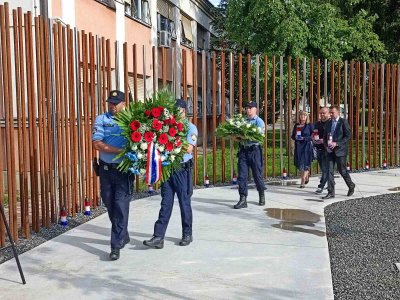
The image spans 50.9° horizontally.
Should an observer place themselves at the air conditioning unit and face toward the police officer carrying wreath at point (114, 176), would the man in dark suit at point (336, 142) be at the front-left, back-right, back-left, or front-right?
front-left

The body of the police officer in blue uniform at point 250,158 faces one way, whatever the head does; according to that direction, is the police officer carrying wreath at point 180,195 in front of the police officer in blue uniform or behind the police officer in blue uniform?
in front

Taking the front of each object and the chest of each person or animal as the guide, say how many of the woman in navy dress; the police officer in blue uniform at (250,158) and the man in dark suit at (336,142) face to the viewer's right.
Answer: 0

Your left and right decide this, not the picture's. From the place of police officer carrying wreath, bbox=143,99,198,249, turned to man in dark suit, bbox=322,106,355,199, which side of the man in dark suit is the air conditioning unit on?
left

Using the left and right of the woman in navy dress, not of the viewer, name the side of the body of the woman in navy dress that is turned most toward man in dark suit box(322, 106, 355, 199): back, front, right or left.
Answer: left

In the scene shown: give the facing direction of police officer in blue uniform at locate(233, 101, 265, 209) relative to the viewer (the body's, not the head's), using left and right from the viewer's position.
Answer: facing the viewer and to the left of the viewer

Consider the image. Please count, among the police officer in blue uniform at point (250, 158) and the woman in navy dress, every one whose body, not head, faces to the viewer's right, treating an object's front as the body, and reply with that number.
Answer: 0

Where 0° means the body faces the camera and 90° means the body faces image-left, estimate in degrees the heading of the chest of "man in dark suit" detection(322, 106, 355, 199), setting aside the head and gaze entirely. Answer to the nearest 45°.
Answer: approximately 45°

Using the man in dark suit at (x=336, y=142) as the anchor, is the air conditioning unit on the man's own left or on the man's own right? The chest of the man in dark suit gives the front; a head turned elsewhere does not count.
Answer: on the man's own right

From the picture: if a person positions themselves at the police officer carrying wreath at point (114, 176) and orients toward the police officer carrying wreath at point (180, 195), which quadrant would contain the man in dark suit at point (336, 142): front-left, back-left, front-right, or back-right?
front-left

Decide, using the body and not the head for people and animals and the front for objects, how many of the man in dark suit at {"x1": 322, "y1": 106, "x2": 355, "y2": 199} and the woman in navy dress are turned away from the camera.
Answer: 0

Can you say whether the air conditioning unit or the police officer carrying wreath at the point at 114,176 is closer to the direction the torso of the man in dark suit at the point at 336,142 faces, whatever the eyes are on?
the police officer carrying wreath

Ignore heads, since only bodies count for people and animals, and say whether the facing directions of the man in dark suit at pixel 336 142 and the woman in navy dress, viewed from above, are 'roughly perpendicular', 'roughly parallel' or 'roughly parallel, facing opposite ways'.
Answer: roughly parallel

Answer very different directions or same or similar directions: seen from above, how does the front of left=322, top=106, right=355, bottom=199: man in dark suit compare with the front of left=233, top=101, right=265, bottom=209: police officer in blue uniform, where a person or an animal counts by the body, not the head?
same or similar directions

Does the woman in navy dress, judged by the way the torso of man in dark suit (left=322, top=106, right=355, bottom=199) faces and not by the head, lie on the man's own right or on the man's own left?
on the man's own right

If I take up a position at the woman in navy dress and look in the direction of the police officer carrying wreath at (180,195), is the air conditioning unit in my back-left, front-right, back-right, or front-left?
back-right
